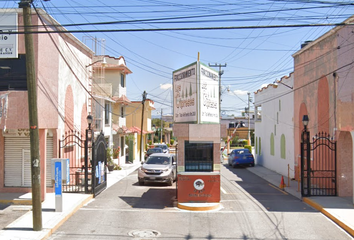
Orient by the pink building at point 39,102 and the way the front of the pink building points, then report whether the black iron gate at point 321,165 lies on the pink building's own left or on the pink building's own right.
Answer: on the pink building's own left

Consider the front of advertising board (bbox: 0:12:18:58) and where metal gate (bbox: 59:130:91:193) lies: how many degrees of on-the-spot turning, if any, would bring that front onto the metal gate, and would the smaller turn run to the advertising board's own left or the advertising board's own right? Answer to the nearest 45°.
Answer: approximately 135° to the advertising board's own left

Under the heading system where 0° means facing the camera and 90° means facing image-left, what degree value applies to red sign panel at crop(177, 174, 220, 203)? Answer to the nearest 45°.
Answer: approximately 0°

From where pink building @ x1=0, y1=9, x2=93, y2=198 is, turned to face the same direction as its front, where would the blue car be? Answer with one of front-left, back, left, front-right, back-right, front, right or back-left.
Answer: back-left

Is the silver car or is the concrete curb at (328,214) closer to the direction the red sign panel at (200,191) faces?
the concrete curb
